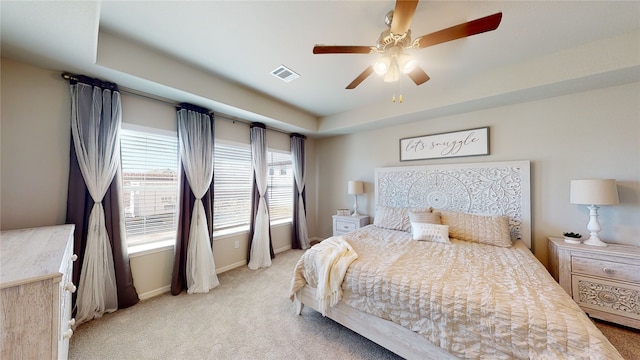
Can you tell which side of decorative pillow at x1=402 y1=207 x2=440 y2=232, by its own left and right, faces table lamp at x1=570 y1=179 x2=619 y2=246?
left

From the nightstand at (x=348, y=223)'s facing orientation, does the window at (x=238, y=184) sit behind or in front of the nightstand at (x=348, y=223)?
in front

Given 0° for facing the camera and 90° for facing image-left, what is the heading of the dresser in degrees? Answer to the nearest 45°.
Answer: approximately 270°

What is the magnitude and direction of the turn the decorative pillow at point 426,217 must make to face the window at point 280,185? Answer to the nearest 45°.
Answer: approximately 90° to its right

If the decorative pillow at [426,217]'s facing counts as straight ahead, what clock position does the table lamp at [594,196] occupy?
The table lamp is roughly at 9 o'clock from the decorative pillow.

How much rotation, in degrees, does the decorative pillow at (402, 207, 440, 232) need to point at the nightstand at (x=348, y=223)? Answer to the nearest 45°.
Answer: approximately 90° to its right

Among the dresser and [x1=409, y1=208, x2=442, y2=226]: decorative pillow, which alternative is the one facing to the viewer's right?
the dresser

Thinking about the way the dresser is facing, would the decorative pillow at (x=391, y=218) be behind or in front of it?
in front
